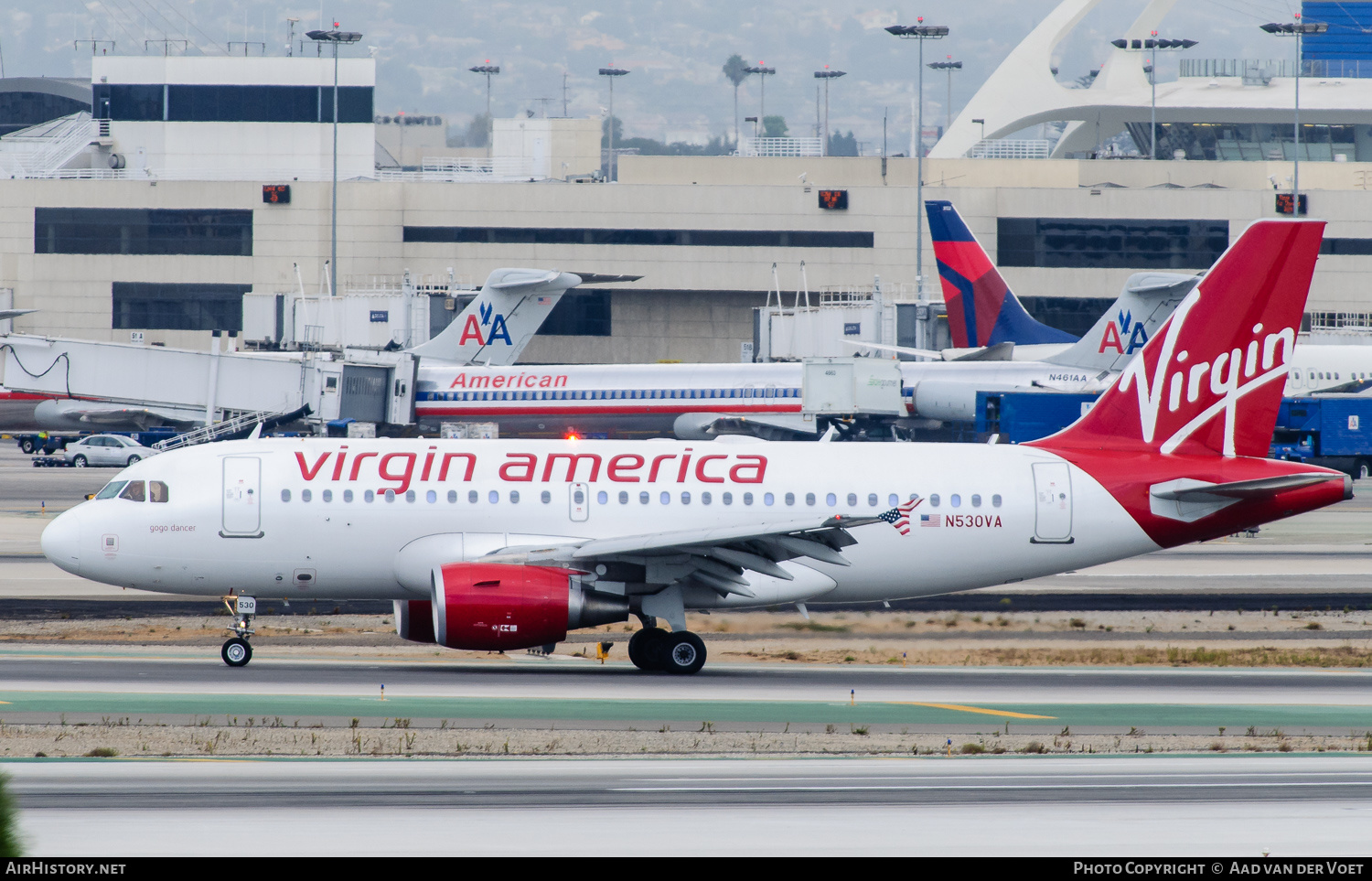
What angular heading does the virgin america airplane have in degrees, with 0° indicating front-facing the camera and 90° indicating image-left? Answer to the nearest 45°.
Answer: approximately 90°
